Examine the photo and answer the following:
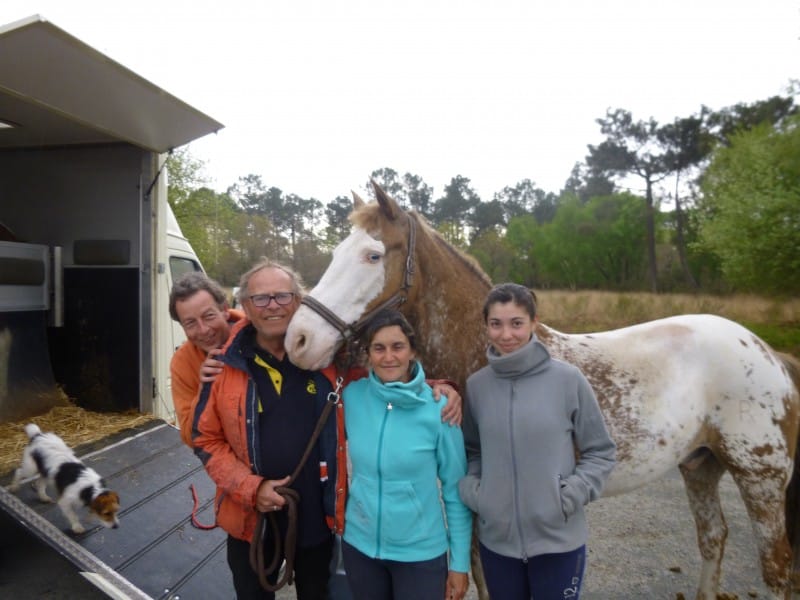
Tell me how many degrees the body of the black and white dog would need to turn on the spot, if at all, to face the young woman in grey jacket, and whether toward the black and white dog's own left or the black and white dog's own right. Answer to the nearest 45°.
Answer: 0° — it already faces them

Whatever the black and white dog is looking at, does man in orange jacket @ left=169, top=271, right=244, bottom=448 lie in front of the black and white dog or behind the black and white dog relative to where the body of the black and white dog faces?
in front

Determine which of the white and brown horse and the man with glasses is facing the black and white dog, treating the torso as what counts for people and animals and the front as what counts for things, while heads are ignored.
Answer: the white and brown horse

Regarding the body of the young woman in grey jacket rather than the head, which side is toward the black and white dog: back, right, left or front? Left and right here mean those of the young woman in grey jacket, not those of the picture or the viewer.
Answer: right

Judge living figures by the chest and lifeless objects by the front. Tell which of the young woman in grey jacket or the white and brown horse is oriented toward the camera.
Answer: the young woman in grey jacket

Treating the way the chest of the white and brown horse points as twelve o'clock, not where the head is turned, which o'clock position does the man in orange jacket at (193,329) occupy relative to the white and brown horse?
The man in orange jacket is roughly at 11 o'clock from the white and brown horse.

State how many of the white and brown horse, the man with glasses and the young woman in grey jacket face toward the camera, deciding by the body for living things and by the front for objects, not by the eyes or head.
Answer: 2

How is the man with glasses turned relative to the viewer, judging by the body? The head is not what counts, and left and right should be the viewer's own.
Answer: facing the viewer

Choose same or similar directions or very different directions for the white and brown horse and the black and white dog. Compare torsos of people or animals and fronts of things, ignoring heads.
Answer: very different directions

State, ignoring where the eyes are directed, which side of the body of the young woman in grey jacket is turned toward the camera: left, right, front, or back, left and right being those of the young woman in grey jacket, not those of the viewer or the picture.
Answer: front

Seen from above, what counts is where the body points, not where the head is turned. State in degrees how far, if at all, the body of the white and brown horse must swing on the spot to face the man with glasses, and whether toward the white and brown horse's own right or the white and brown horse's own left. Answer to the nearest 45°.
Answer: approximately 45° to the white and brown horse's own left

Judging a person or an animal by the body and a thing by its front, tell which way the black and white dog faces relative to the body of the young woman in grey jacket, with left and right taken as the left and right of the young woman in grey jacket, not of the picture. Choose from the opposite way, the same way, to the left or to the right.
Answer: to the left

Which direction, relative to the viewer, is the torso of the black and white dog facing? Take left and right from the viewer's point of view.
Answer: facing the viewer and to the right of the viewer

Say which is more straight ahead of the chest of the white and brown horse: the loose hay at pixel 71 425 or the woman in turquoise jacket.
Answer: the loose hay

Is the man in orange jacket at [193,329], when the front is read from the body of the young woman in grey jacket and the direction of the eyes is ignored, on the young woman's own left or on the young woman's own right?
on the young woman's own right

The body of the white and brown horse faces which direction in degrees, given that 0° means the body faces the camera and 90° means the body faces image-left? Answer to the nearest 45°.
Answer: approximately 90°
